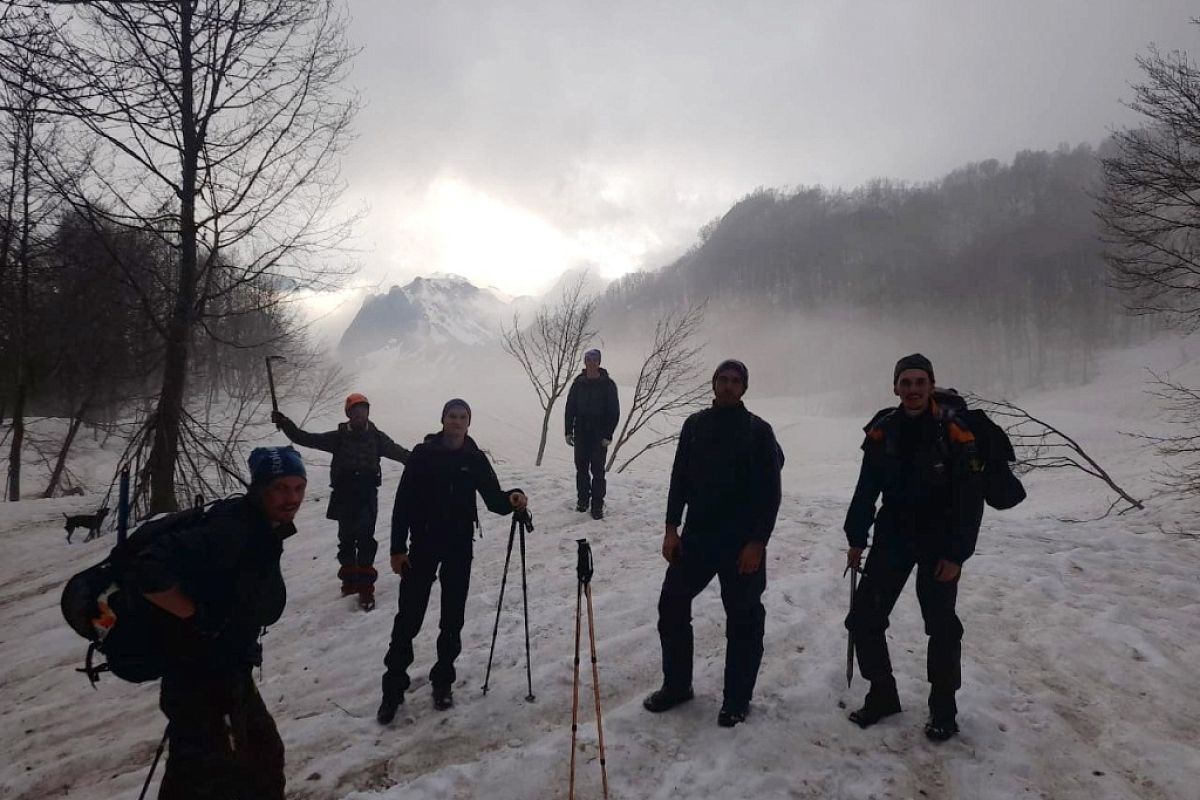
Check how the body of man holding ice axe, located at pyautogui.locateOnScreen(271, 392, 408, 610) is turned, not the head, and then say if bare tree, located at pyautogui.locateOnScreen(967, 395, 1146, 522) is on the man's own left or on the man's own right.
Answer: on the man's own left

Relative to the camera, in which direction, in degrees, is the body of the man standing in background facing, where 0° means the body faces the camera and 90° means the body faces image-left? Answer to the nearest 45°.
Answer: approximately 0°

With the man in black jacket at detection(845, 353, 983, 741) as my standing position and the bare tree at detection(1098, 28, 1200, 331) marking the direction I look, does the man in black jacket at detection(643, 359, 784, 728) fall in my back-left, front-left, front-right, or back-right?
back-left

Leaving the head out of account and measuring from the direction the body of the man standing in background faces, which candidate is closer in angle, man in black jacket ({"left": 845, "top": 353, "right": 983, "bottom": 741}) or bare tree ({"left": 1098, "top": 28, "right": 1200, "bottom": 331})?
the man in black jacket

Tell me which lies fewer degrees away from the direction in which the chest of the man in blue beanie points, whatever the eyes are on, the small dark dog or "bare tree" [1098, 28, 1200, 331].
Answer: the bare tree

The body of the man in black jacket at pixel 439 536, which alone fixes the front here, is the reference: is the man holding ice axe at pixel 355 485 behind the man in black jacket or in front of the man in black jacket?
behind

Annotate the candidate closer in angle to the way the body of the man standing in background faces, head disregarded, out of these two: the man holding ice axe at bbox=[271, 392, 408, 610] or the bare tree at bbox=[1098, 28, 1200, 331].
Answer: the man holding ice axe

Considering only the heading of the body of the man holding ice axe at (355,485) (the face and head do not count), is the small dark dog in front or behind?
behind

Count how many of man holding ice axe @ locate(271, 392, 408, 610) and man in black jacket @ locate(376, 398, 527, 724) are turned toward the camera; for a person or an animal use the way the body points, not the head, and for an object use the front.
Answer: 2
